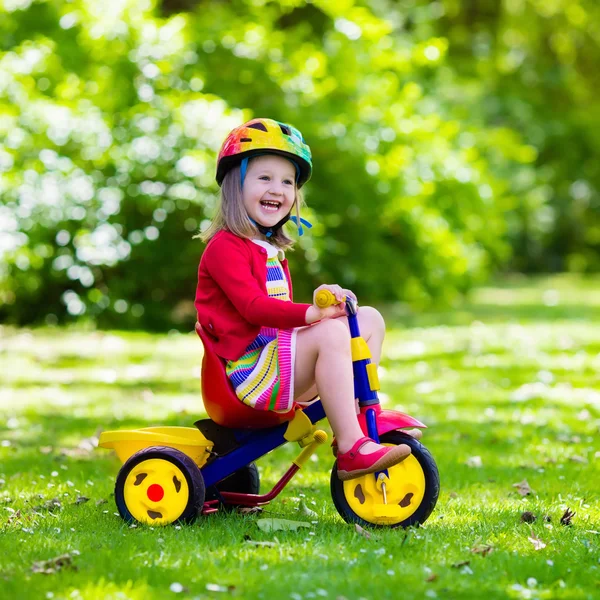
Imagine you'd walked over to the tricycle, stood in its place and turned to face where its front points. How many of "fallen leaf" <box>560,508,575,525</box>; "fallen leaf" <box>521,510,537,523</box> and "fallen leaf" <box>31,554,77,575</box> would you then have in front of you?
2

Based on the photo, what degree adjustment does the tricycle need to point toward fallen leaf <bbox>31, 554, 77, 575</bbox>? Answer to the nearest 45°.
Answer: approximately 135° to its right

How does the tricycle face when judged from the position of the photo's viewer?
facing to the right of the viewer

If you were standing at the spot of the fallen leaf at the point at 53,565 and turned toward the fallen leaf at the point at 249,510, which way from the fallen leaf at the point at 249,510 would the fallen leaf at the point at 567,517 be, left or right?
right

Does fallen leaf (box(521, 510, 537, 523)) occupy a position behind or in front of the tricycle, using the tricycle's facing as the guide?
in front

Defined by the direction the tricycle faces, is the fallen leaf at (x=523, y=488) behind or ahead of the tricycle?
ahead

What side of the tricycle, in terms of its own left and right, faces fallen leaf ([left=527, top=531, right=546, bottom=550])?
front

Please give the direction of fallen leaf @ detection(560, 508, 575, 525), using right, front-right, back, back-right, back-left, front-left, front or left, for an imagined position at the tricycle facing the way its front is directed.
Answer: front
